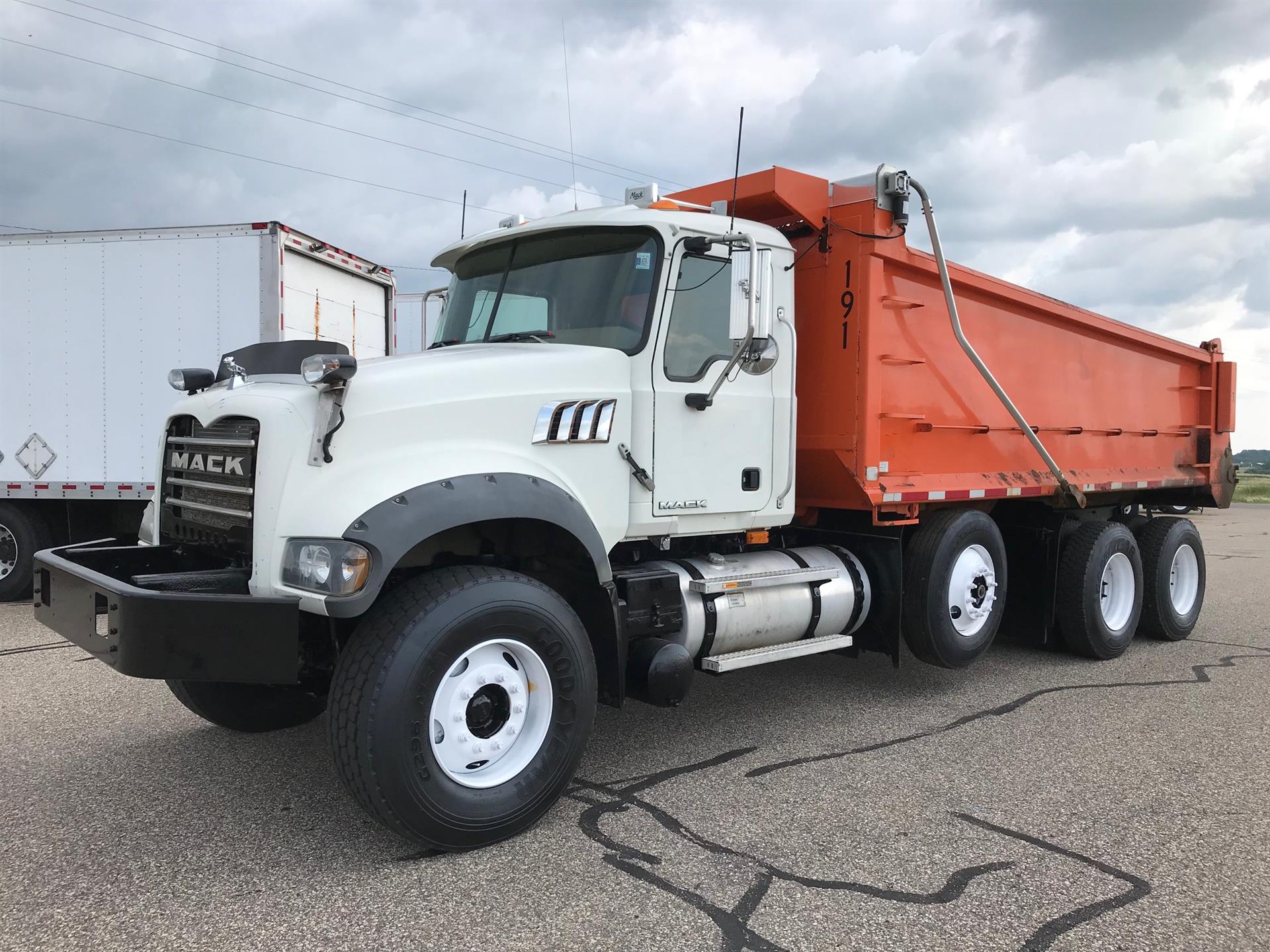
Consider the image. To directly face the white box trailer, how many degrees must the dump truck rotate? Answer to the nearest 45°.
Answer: approximately 90° to its right

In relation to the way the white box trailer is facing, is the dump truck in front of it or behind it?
behind

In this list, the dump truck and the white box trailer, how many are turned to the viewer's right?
0

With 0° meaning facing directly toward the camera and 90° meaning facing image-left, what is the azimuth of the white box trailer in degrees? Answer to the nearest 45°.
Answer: approximately 135°
